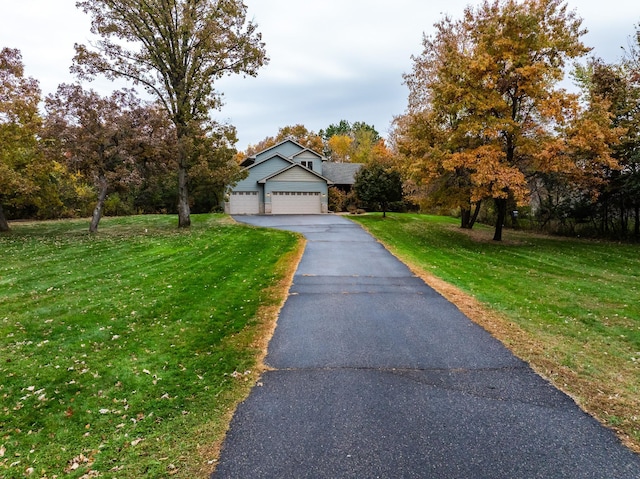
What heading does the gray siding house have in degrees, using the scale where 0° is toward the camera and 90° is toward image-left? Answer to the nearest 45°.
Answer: approximately 0°

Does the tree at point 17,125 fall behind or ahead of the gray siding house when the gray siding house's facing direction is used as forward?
ahead

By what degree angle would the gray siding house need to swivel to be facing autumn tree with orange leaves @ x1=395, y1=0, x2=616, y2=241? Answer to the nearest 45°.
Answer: approximately 45° to its left

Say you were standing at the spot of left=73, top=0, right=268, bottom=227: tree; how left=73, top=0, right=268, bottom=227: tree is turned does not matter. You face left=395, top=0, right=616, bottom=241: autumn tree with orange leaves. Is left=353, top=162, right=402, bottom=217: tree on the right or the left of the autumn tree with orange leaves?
left

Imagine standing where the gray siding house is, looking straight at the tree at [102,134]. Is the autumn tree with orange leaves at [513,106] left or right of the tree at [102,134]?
left

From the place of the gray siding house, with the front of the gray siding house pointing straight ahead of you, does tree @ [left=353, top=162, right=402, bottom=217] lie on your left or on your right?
on your left

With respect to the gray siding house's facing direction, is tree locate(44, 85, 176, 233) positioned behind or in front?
in front
